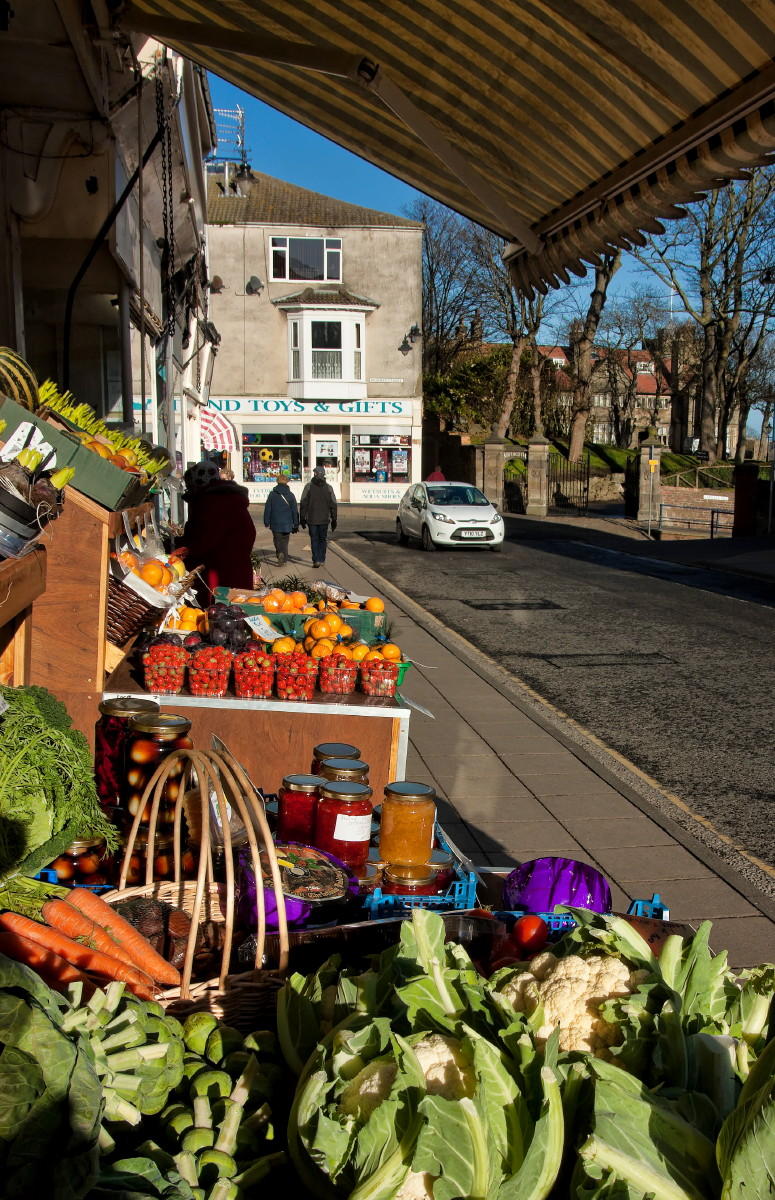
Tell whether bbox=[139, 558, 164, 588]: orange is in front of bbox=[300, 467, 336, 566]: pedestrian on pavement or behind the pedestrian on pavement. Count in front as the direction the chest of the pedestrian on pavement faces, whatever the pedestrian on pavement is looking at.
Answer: behind

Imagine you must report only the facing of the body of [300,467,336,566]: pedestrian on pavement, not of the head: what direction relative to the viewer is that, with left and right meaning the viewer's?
facing away from the viewer

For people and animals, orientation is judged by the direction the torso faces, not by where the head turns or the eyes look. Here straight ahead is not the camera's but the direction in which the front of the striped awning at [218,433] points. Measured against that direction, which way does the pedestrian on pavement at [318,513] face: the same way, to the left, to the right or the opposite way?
to the left

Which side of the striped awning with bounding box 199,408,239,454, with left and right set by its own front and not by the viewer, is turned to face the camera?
right

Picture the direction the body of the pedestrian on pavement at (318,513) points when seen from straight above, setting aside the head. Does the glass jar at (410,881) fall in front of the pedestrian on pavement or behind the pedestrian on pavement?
behind

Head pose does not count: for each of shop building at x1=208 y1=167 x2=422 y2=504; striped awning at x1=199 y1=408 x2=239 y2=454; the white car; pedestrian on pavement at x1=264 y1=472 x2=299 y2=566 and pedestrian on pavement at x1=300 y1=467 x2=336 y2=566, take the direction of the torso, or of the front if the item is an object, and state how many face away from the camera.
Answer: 2

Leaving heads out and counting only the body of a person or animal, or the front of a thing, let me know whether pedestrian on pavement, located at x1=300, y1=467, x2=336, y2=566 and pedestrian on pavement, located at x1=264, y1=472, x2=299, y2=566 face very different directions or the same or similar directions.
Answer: same or similar directions

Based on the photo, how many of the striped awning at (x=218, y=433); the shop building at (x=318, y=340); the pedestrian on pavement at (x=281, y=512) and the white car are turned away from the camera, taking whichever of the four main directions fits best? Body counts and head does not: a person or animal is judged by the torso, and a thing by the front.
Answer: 1

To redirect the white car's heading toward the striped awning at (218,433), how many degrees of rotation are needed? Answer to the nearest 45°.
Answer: approximately 90° to its right

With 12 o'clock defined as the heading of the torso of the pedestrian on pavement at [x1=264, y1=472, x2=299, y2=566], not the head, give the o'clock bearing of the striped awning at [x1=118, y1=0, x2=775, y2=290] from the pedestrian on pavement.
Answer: The striped awning is roughly at 6 o'clock from the pedestrian on pavement.

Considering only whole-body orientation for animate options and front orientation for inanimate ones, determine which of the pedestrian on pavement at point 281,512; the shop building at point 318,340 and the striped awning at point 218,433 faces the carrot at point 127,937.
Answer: the shop building

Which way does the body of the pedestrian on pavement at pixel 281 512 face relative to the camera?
away from the camera

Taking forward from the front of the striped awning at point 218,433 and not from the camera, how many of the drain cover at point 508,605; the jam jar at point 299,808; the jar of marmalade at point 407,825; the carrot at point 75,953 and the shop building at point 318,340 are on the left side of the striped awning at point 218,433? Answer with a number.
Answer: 1

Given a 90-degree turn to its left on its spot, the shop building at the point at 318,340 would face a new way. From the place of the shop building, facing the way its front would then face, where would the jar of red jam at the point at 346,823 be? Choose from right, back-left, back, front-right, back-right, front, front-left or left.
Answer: right

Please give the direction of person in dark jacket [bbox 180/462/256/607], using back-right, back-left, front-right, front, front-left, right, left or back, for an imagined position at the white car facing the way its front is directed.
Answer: front-right

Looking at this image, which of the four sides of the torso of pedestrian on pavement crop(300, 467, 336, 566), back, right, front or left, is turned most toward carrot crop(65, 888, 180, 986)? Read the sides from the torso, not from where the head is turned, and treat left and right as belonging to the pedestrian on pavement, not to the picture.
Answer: back

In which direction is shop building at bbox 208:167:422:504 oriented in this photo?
toward the camera

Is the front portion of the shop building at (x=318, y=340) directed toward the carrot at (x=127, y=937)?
yes
